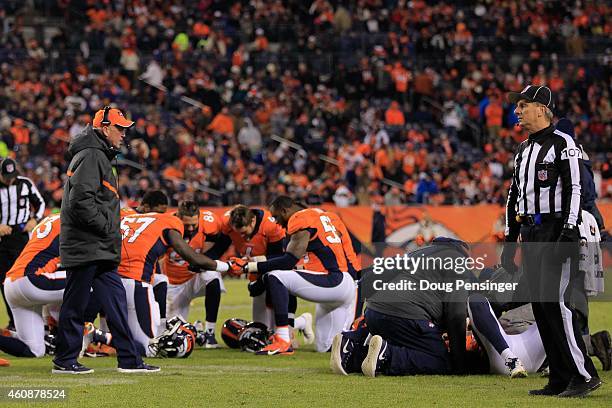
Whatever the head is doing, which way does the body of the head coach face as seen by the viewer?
to the viewer's right

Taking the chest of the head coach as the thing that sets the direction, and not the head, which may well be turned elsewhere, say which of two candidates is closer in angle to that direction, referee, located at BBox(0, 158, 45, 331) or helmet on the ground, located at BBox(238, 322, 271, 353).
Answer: the helmet on the ground

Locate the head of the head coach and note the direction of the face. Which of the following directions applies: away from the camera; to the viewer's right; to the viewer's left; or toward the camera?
to the viewer's right

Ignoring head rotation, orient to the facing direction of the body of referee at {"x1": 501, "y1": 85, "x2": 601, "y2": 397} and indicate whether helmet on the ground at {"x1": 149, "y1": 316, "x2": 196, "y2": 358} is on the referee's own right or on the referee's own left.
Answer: on the referee's own right

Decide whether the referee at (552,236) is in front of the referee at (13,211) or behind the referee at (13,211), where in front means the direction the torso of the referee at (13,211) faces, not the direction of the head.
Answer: in front

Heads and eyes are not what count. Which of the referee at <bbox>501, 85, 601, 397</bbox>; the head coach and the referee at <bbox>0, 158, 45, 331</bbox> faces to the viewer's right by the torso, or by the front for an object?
the head coach

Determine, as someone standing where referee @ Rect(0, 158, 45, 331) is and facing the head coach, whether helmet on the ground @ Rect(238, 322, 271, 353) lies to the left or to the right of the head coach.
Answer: left

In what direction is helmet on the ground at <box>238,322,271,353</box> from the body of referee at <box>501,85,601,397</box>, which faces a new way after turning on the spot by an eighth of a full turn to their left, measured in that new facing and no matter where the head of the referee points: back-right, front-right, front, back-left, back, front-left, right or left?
back-right

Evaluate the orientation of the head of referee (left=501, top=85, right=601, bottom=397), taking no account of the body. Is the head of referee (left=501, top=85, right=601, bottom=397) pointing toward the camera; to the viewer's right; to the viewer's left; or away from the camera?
to the viewer's left

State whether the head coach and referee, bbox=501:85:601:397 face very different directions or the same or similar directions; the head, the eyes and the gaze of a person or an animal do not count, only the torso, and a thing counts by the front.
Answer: very different directions

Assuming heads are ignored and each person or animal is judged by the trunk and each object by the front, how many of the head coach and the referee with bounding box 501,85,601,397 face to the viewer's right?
1

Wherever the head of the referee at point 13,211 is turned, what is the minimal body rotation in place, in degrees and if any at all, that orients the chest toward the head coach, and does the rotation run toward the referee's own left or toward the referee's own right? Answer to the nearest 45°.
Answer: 0° — they already face them
